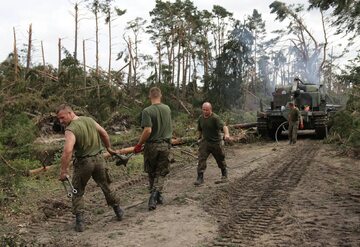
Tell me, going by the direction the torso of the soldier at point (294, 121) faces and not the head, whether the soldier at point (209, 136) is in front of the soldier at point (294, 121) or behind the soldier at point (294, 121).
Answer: in front

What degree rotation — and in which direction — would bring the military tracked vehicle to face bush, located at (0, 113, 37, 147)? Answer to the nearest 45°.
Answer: approximately 45° to its right

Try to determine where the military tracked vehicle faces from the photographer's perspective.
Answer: facing the viewer

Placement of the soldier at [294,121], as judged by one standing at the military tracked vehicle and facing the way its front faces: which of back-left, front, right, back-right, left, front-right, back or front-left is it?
front

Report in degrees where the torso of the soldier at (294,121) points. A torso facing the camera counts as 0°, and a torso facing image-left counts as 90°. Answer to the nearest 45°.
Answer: approximately 45°

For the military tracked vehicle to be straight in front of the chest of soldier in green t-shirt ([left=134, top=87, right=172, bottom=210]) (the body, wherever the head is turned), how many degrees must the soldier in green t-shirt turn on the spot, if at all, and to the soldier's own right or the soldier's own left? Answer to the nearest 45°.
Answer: approximately 90° to the soldier's own right

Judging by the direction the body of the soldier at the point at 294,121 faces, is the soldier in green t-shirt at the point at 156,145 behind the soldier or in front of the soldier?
in front

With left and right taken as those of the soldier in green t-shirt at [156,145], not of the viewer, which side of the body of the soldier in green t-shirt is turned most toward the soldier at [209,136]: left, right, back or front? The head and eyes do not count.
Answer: right

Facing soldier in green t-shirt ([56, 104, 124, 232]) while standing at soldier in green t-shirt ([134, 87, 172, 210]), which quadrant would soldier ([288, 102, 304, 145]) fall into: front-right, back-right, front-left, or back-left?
back-right

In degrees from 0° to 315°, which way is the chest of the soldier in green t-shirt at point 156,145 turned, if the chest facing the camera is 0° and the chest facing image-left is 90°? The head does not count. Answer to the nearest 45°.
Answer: approximately 135°

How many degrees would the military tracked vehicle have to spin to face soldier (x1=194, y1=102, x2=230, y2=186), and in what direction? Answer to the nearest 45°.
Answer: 0° — it already faces them

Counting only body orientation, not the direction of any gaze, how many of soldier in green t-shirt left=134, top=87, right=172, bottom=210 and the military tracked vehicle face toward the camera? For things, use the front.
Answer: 1

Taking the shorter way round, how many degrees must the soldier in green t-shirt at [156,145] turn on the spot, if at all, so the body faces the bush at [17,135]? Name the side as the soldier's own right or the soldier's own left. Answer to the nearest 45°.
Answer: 0° — they already face it
